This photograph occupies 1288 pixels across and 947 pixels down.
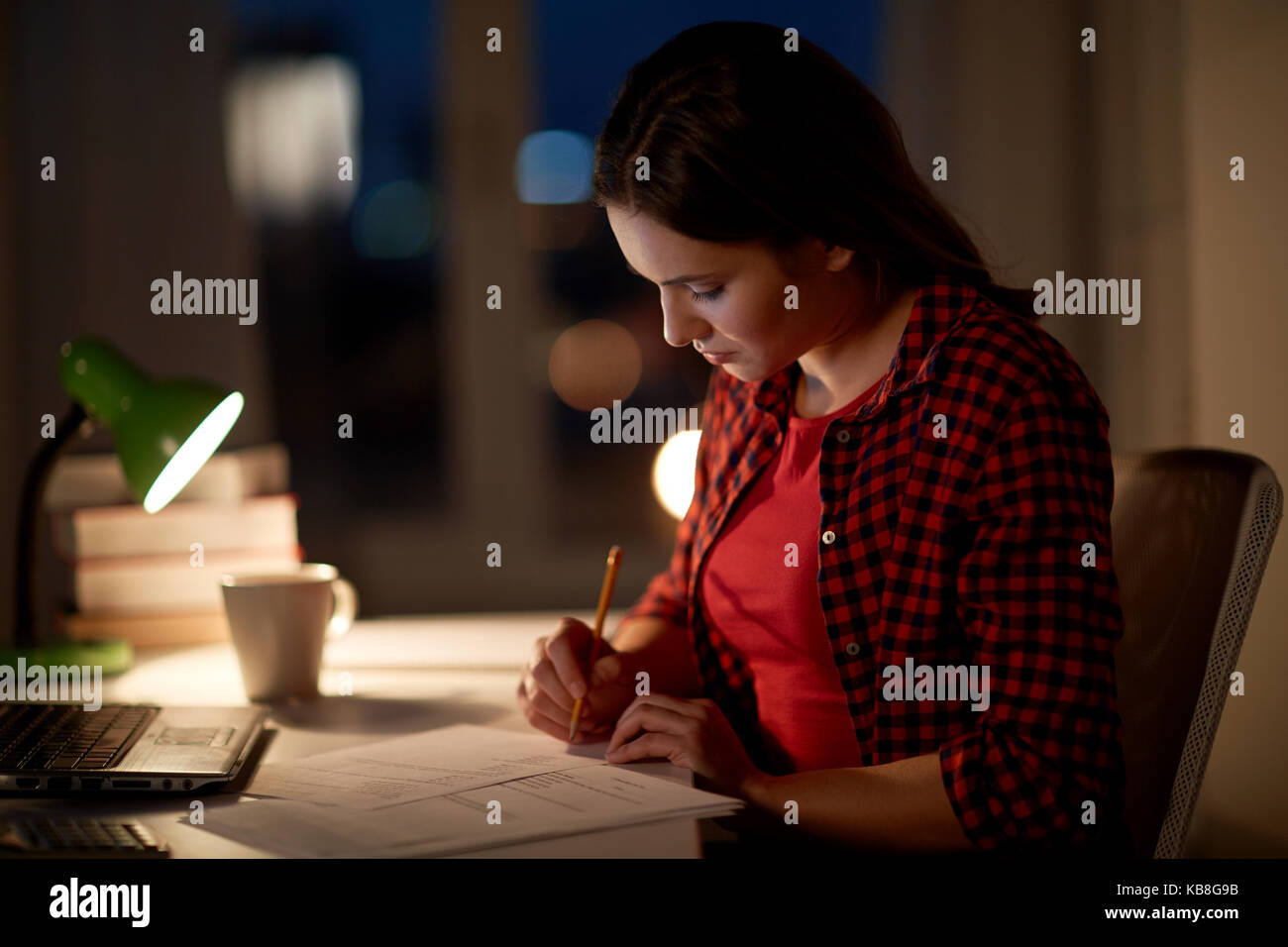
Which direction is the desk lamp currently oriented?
to the viewer's right

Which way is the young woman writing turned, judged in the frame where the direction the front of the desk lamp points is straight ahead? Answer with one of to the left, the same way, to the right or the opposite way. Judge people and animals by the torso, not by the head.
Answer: the opposite way

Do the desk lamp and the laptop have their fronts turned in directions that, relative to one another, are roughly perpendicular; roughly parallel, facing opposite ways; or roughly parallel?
roughly parallel

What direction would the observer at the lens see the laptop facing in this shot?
facing to the right of the viewer

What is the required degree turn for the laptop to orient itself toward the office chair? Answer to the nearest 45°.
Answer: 0° — it already faces it

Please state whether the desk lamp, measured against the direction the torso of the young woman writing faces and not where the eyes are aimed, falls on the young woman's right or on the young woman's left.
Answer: on the young woman's right

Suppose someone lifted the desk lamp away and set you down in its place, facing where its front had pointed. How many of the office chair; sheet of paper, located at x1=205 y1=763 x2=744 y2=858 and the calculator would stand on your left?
0

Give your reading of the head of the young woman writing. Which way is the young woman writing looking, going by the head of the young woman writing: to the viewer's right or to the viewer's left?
to the viewer's left

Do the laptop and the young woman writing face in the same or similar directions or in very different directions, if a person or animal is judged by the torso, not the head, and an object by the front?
very different directions

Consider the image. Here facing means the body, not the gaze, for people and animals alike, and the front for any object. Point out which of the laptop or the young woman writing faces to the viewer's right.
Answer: the laptop

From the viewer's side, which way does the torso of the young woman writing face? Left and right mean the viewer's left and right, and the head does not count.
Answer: facing the viewer and to the left of the viewer

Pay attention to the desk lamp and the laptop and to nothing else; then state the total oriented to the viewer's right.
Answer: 2

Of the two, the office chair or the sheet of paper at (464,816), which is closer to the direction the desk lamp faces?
the office chair
